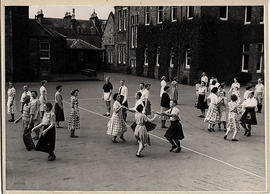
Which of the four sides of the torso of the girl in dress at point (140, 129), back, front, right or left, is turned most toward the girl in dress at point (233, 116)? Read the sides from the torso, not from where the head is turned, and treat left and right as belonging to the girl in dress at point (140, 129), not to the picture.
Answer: right

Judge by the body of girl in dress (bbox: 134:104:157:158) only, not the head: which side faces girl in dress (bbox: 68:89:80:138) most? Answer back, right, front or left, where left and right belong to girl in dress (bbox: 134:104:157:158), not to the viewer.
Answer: left

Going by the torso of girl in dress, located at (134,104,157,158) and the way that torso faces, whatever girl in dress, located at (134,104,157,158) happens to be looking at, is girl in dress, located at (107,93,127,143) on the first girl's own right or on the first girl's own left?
on the first girl's own left

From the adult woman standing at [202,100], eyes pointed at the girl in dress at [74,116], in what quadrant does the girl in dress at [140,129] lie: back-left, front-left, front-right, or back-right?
front-left

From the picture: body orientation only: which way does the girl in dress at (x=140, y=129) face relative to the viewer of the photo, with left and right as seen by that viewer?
facing away from the viewer and to the right of the viewer

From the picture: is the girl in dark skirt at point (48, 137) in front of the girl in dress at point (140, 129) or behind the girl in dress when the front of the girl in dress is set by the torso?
behind
